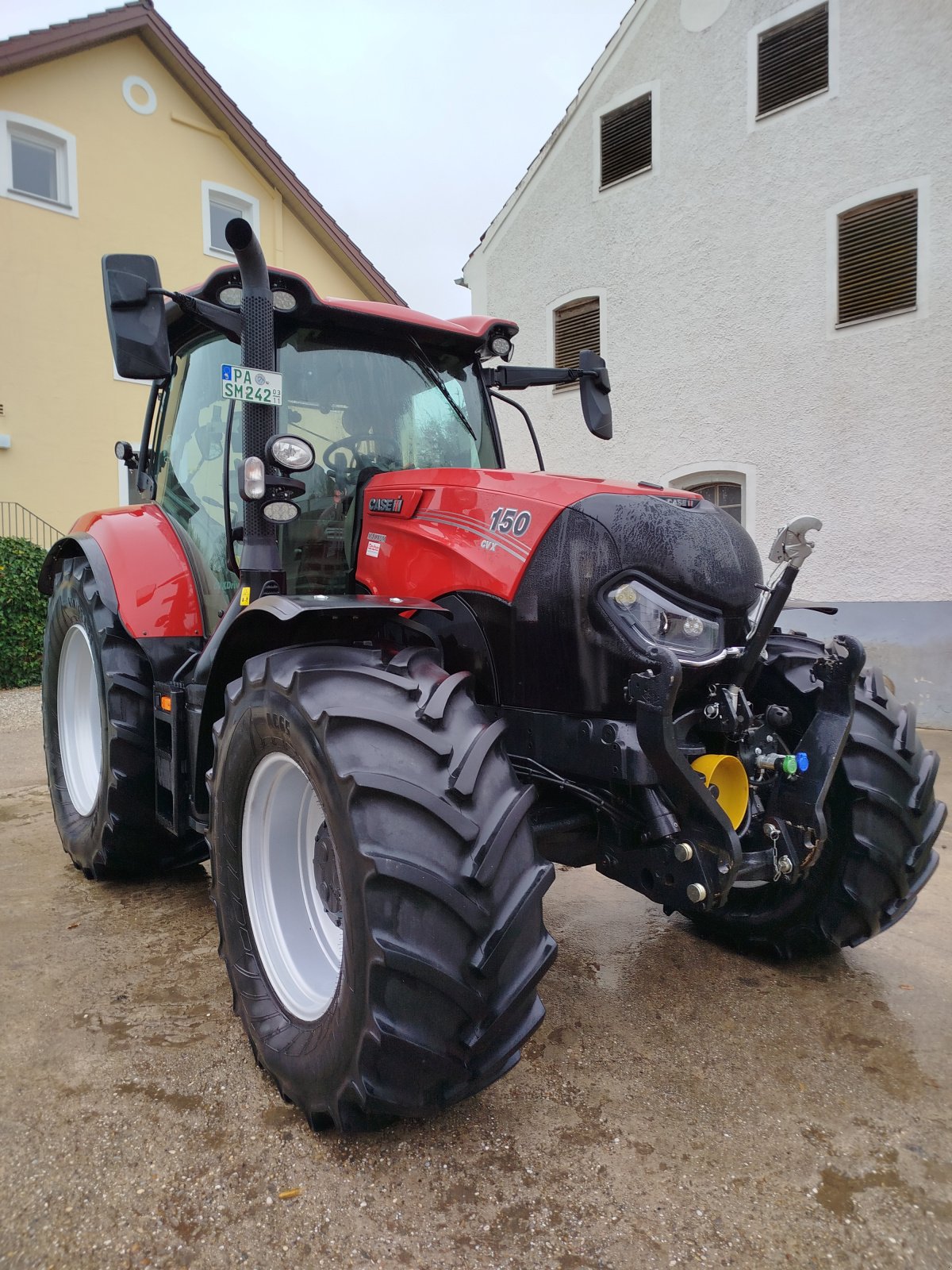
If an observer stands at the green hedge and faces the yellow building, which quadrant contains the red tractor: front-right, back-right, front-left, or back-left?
back-right

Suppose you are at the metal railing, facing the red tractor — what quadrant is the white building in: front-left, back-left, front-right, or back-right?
front-left

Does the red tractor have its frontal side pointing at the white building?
no

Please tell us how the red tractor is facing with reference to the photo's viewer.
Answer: facing the viewer and to the right of the viewer

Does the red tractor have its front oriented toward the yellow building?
no

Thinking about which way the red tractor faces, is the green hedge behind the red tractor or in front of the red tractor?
behind

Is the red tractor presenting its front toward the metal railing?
no

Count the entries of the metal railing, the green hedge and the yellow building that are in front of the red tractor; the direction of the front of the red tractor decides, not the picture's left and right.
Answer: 0
